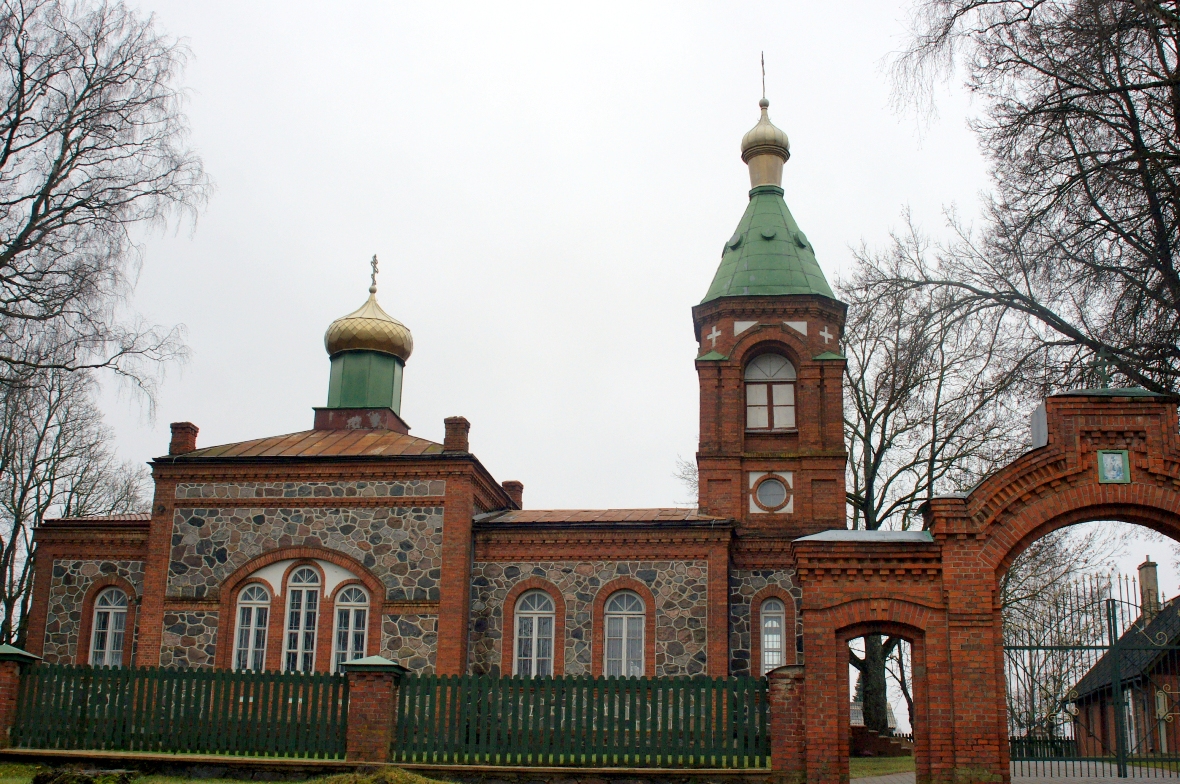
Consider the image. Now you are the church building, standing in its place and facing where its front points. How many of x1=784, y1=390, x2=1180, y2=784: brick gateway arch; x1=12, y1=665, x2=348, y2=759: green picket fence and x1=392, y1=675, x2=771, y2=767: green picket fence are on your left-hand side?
0

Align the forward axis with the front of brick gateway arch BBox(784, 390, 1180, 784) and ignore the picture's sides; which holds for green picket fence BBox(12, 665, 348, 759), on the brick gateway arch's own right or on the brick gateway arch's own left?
on the brick gateway arch's own right

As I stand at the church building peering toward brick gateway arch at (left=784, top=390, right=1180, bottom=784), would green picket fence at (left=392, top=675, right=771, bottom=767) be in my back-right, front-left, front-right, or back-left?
front-right

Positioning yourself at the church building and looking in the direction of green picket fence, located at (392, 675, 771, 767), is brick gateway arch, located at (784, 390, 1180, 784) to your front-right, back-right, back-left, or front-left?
front-left

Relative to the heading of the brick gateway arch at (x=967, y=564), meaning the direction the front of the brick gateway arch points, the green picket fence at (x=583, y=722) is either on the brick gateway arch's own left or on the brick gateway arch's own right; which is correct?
on the brick gateway arch's own right

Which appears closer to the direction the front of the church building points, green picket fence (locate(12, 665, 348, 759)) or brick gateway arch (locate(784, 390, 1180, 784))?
the brick gateway arch

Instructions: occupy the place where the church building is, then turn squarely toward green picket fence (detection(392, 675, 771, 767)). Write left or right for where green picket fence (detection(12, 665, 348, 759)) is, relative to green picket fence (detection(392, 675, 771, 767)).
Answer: right

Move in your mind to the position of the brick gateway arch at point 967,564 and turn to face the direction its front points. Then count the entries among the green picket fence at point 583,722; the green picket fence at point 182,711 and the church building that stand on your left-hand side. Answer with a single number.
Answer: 0

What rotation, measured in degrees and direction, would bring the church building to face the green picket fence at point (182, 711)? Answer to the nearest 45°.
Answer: approximately 135° to its right

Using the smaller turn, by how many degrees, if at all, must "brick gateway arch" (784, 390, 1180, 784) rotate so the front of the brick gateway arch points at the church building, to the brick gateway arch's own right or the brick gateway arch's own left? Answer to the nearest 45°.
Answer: approximately 135° to the brick gateway arch's own right

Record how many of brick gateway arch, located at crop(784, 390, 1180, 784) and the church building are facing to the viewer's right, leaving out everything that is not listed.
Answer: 1

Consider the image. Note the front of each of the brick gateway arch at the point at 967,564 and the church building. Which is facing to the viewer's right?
the church building

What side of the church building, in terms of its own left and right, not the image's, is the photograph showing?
right

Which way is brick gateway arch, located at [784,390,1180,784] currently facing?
toward the camera
